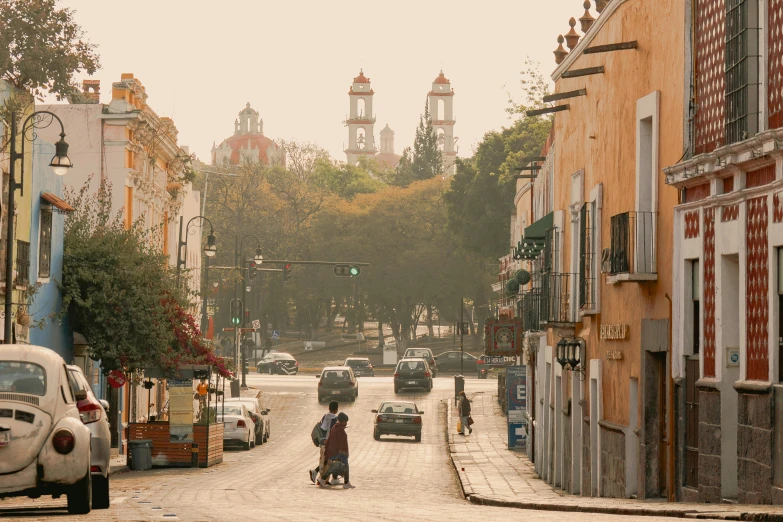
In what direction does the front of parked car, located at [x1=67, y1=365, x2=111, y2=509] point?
away from the camera

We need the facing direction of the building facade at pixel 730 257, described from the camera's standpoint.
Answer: facing the viewer and to the left of the viewer

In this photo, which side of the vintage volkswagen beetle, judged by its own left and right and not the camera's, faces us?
back

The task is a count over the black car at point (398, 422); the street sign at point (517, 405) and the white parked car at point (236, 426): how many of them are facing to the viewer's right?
0

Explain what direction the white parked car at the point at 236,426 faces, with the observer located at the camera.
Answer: facing away from the viewer

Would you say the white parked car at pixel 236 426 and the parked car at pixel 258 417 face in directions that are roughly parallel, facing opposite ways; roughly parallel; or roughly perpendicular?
roughly parallel

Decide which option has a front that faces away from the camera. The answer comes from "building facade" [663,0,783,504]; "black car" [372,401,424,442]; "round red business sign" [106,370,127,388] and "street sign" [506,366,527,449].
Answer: the black car

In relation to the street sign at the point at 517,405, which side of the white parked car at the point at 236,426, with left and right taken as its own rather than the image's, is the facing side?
right

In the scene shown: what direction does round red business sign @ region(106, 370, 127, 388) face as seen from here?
toward the camera

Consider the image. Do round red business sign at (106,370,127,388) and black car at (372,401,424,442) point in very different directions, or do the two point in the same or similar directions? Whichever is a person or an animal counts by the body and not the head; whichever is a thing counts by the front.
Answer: very different directions

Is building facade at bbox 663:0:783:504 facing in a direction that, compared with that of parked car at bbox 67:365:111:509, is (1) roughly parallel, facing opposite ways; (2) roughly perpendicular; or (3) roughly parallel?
roughly perpendicular

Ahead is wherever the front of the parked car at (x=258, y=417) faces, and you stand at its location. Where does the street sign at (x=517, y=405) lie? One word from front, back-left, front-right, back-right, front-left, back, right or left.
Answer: back-right

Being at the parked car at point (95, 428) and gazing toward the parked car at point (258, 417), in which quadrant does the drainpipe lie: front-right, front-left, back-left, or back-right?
front-right

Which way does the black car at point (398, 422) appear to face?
away from the camera

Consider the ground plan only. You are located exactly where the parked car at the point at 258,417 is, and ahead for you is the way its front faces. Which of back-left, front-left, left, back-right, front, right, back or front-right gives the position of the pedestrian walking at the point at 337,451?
back

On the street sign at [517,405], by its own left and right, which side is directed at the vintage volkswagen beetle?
front

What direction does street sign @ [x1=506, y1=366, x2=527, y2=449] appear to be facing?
toward the camera

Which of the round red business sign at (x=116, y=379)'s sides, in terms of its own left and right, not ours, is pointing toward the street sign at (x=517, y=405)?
left

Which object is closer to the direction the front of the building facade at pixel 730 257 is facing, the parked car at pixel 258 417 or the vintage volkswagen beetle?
the vintage volkswagen beetle
